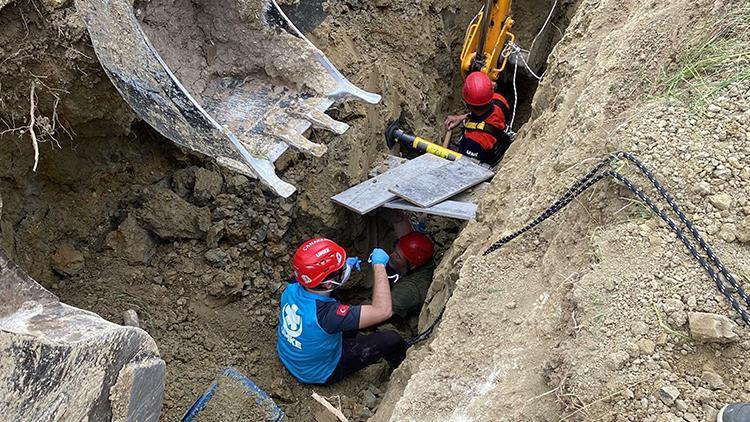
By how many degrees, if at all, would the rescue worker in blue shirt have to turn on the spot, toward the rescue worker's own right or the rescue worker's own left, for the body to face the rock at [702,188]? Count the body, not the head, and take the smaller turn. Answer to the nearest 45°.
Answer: approximately 90° to the rescue worker's own right

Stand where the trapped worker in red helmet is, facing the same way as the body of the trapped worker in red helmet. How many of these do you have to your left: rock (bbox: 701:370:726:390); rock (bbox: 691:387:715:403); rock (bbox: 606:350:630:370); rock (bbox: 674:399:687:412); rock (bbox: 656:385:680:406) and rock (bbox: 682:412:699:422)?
6

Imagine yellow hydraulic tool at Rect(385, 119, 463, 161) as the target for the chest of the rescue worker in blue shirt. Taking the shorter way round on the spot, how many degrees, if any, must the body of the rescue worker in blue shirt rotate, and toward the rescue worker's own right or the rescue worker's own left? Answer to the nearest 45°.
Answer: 0° — they already face it

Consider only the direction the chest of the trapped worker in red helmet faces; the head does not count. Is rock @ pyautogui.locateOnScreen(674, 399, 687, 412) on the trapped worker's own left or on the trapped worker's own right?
on the trapped worker's own left

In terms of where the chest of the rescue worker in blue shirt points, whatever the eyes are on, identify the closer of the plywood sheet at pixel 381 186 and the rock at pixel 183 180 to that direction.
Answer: the plywood sheet

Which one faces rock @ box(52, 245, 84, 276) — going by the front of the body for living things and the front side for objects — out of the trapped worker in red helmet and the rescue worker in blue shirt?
the trapped worker in red helmet

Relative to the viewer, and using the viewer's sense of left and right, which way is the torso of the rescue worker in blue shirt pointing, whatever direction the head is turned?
facing away from the viewer and to the right of the viewer

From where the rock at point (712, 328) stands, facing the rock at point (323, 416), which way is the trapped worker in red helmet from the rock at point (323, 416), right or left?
right

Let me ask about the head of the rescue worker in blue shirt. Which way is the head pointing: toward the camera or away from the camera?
away from the camera

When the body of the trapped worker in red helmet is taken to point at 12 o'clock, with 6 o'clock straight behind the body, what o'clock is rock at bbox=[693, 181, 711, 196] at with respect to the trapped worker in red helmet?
The rock is roughly at 8 o'clock from the trapped worker in red helmet.

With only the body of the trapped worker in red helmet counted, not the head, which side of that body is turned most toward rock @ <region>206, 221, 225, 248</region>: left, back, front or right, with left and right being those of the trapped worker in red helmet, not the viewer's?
front

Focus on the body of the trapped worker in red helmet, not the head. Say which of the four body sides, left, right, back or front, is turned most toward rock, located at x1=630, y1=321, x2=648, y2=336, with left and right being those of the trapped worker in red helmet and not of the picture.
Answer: left

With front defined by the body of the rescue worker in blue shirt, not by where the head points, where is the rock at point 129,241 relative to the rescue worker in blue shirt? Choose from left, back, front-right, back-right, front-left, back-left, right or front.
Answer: left

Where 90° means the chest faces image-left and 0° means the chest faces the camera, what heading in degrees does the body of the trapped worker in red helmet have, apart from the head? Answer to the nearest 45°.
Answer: approximately 90°
